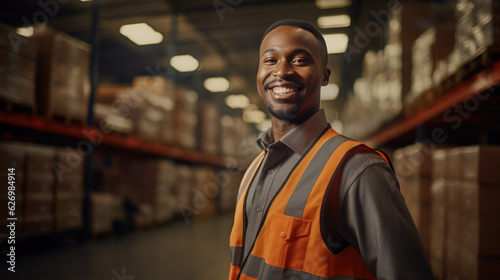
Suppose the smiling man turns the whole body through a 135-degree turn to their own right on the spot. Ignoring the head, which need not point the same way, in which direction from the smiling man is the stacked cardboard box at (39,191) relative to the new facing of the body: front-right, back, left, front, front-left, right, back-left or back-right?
front-left

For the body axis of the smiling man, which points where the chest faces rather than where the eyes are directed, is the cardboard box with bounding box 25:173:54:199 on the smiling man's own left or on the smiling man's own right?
on the smiling man's own right

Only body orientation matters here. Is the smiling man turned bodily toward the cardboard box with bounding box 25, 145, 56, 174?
no

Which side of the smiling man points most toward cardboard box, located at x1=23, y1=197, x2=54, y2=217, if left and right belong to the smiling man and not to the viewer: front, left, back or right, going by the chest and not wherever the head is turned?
right

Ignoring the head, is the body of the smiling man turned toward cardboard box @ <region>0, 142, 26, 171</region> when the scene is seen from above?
no

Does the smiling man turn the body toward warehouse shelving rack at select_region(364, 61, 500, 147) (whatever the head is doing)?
no

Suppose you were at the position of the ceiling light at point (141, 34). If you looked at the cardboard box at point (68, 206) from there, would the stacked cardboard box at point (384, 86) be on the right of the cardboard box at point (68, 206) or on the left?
left

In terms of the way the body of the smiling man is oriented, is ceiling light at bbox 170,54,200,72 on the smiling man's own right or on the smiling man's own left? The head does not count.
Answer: on the smiling man's own right

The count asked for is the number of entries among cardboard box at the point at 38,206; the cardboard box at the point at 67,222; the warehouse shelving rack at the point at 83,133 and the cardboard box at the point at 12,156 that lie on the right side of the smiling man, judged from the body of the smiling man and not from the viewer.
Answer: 4

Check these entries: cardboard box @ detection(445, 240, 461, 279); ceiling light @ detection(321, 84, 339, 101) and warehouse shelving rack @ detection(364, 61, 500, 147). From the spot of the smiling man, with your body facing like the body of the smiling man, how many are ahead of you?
0

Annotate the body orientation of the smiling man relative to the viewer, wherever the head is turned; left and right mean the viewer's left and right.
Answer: facing the viewer and to the left of the viewer

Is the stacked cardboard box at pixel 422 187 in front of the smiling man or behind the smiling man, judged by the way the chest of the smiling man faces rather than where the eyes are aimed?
behind
